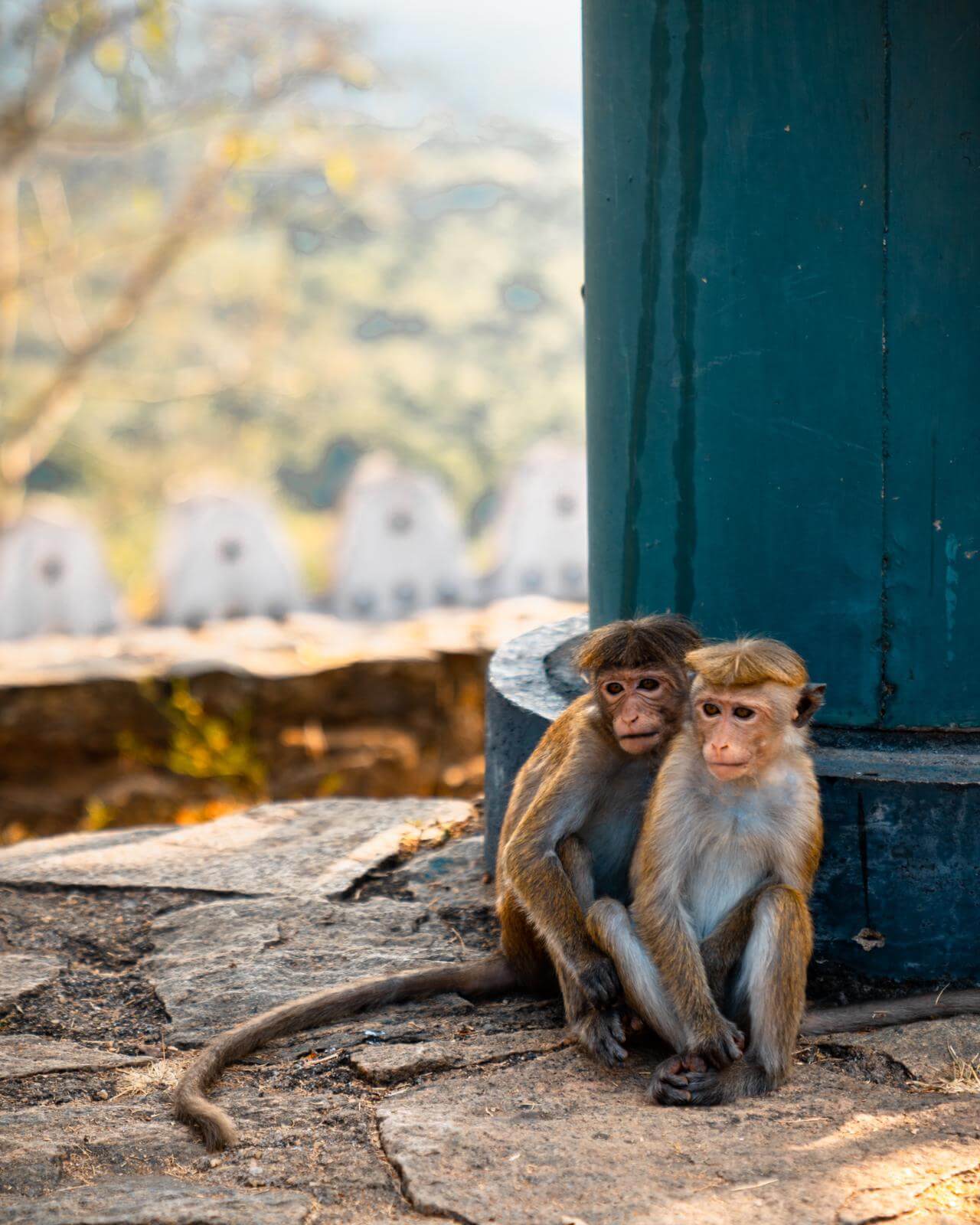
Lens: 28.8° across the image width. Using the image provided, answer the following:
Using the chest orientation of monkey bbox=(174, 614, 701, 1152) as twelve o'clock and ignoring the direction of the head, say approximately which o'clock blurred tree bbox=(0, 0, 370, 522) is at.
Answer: The blurred tree is roughly at 7 o'clock from the monkey.

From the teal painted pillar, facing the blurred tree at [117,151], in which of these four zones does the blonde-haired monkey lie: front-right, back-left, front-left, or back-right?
back-left

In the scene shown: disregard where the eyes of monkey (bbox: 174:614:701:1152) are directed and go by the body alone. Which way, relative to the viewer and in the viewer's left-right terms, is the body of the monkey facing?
facing the viewer and to the right of the viewer

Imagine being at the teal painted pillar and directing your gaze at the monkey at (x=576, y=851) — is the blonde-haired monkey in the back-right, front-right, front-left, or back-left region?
front-left

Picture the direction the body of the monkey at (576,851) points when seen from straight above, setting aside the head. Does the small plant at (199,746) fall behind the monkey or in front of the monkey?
behind
